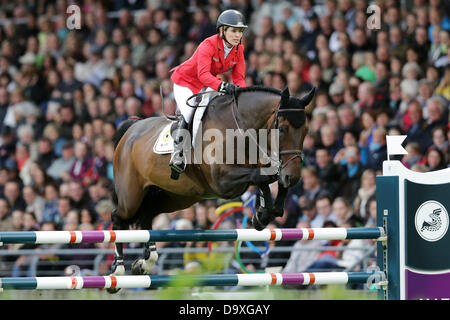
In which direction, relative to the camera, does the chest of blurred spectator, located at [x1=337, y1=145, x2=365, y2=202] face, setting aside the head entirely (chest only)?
toward the camera

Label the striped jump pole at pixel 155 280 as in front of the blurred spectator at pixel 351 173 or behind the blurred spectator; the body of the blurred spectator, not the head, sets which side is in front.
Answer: in front

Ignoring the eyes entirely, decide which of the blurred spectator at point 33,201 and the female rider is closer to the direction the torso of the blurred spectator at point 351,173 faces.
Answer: the female rider

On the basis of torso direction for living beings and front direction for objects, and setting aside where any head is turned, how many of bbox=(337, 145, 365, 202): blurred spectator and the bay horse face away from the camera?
0

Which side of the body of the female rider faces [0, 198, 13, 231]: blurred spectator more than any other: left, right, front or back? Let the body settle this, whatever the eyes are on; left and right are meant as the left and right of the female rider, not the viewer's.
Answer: back

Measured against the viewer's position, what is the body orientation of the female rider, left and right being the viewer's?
facing the viewer and to the right of the viewer

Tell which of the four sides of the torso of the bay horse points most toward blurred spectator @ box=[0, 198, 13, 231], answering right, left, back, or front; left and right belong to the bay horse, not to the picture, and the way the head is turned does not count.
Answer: back

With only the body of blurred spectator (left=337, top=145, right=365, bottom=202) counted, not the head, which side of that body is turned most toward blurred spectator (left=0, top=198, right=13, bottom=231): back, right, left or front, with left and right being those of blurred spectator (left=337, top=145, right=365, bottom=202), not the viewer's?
right

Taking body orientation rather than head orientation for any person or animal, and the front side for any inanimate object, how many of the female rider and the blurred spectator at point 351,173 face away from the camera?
0

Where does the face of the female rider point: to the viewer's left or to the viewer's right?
to the viewer's right

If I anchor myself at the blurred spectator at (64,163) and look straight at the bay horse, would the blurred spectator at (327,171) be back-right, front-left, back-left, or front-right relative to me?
front-left

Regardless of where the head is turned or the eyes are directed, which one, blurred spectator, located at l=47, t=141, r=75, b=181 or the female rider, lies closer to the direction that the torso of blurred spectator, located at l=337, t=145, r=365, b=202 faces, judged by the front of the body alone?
the female rider

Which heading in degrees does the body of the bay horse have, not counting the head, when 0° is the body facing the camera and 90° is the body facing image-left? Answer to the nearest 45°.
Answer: approximately 315°

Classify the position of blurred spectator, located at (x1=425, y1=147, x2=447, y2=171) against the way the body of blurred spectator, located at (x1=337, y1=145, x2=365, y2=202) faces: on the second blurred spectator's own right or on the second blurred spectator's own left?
on the second blurred spectator's own left

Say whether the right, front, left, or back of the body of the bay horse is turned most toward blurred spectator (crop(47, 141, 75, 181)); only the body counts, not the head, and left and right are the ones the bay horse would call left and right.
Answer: back
